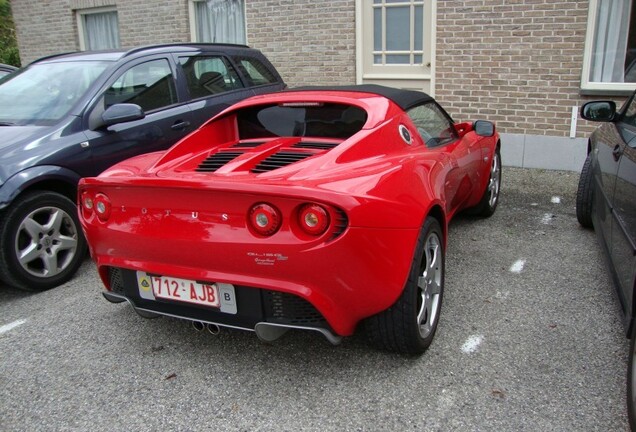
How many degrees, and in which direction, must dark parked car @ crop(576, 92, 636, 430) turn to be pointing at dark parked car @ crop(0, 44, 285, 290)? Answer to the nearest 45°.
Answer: approximately 90° to its left

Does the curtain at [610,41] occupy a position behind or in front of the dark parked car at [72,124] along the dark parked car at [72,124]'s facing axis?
behind

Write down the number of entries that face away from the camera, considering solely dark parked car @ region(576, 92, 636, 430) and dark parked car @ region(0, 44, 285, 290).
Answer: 1

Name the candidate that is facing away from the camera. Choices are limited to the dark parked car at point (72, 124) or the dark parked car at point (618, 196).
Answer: the dark parked car at point (618, 196)

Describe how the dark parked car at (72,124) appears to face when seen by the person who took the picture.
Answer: facing the viewer and to the left of the viewer

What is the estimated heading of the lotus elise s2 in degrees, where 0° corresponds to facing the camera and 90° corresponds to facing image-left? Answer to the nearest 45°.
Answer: approximately 225°

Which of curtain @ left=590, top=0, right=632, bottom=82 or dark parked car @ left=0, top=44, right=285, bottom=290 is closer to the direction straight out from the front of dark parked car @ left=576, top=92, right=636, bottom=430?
the curtain

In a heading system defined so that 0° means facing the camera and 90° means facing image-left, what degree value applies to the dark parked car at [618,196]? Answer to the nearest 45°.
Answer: approximately 180°

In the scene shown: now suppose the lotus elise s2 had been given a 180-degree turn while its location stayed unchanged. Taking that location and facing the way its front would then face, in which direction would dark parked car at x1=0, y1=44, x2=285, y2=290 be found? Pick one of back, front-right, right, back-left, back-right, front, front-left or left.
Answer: right

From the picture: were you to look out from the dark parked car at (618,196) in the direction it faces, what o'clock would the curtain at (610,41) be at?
The curtain is roughly at 12 o'clock from the dark parked car.

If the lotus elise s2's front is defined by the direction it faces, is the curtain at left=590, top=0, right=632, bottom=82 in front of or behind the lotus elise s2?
in front

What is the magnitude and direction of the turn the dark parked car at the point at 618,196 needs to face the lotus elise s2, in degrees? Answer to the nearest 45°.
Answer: approximately 135° to its left

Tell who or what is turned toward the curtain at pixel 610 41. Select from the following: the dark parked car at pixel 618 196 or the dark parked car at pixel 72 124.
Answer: the dark parked car at pixel 618 196

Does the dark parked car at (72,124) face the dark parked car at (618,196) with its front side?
no
